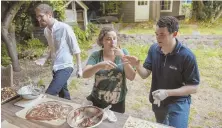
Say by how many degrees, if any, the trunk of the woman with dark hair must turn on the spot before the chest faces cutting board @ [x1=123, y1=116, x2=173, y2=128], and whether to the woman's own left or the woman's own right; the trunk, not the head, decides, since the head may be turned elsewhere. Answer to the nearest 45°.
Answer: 0° — they already face it

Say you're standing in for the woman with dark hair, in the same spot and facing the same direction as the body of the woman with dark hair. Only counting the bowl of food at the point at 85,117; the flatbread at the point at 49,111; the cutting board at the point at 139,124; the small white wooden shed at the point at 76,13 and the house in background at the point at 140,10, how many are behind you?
2

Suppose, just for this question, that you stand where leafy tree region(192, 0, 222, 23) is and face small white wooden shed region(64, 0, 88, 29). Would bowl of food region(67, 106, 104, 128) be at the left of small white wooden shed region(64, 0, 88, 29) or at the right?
left

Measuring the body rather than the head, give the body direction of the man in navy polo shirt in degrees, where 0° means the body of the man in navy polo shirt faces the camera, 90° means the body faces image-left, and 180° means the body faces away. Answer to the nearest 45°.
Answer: approximately 45°

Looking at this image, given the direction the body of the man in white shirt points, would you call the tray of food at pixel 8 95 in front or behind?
in front

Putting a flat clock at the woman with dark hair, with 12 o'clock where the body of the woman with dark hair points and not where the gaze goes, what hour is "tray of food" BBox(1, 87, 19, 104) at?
The tray of food is roughly at 3 o'clock from the woman with dark hair.

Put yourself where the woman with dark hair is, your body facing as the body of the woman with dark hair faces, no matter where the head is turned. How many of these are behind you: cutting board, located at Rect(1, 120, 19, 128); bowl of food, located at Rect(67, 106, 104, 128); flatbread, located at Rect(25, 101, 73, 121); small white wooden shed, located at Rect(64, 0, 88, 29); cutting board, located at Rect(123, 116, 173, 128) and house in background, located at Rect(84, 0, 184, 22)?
2

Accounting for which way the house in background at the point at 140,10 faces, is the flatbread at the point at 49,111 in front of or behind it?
in front

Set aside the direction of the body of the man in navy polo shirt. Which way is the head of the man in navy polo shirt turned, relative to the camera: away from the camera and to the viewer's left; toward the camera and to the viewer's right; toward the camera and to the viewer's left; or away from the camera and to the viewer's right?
toward the camera and to the viewer's left

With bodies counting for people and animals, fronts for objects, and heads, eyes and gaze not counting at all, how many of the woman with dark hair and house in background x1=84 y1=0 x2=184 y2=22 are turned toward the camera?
2

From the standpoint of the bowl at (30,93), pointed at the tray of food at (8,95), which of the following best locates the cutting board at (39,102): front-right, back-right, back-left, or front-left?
back-left
